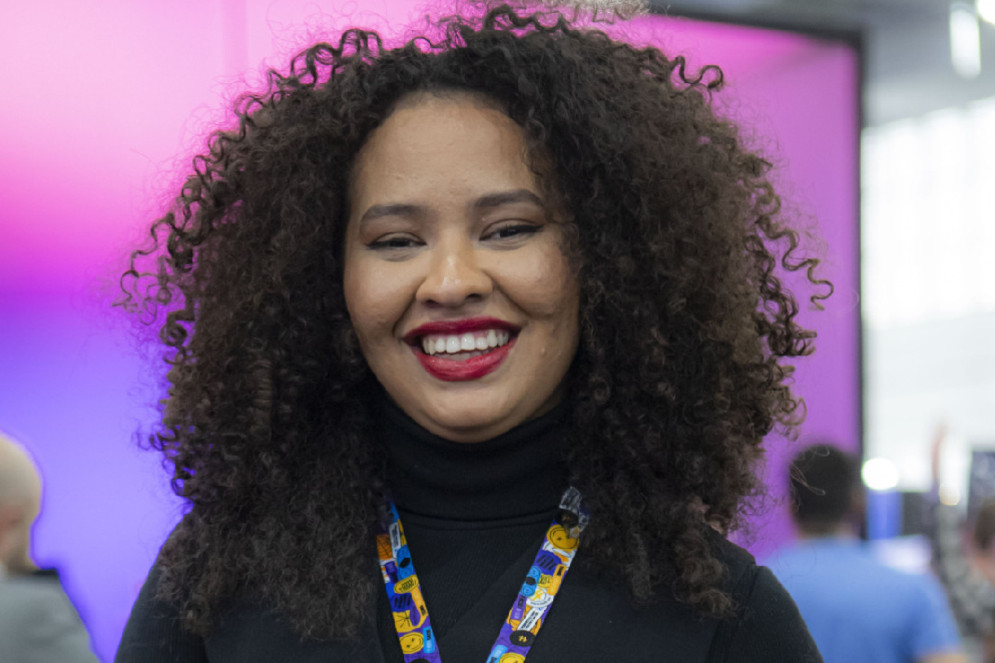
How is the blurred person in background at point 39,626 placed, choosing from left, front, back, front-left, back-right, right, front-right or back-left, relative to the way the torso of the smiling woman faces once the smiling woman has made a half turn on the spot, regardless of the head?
front-left

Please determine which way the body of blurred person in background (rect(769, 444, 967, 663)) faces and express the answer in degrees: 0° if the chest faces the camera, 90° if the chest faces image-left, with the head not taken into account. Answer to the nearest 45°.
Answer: approximately 180°

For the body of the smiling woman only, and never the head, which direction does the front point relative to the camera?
toward the camera

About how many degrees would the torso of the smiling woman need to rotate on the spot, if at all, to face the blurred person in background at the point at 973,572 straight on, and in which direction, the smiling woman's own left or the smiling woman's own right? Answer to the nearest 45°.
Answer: approximately 135° to the smiling woman's own left

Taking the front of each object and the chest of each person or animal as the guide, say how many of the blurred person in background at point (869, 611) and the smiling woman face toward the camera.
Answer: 1

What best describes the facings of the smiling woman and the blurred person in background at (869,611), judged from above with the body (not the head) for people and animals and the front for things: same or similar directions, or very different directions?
very different directions

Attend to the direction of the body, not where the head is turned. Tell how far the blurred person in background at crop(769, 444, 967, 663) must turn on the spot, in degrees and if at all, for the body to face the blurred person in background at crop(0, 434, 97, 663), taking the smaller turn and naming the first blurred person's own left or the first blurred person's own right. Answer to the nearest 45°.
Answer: approximately 135° to the first blurred person's own left

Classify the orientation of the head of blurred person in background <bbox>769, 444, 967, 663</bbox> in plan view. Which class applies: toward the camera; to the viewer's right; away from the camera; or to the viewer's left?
away from the camera

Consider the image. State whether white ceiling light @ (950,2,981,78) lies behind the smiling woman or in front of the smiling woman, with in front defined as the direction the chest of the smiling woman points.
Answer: behind
